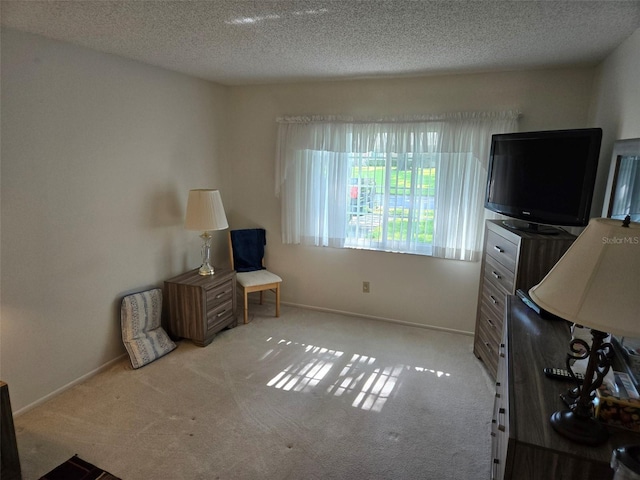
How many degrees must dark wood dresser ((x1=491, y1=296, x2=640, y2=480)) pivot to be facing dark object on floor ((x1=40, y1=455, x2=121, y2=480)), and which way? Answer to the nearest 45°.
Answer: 0° — it already faces it

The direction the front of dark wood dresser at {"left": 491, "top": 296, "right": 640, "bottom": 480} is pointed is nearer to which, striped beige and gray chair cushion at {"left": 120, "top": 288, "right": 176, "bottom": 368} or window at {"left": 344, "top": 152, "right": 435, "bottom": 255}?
the striped beige and gray chair cushion

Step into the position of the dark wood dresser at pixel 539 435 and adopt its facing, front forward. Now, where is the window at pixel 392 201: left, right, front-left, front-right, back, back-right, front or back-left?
front-right

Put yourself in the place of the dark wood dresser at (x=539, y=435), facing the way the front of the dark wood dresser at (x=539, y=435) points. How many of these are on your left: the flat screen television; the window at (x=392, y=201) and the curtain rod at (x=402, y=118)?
0

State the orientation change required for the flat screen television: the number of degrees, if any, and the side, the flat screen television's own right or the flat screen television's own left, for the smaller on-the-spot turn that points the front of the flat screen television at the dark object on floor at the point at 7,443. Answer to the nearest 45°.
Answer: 0° — it already faces it

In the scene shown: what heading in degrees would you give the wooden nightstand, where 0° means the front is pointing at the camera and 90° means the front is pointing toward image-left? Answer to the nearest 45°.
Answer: approximately 315°

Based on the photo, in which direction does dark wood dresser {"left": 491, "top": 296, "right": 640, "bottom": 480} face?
to the viewer's left

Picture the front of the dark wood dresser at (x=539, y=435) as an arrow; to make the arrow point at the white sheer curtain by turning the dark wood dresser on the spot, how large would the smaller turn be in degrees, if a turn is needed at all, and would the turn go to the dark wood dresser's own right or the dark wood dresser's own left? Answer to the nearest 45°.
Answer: approximately 45° to the dark wood dresser's own right

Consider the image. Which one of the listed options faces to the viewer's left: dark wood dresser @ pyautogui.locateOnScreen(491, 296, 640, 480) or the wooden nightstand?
the dark wood dresser

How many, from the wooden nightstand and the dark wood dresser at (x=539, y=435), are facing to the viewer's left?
1

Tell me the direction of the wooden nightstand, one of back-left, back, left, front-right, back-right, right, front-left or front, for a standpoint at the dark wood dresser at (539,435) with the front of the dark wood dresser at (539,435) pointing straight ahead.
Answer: front

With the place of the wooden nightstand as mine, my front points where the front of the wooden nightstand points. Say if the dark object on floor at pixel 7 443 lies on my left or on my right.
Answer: on my right

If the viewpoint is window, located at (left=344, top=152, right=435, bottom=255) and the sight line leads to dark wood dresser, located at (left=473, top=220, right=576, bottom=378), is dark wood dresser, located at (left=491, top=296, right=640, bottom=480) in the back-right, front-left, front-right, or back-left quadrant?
front-right

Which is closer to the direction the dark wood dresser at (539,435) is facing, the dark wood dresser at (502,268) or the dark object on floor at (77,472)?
the dark object on floor

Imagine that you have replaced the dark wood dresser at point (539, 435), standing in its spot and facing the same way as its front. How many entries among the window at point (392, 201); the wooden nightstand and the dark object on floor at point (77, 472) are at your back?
0
